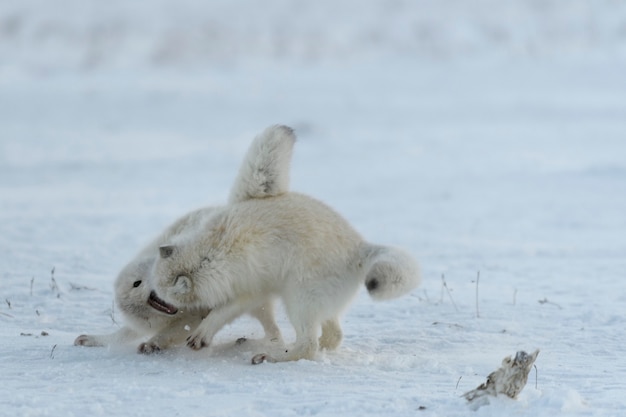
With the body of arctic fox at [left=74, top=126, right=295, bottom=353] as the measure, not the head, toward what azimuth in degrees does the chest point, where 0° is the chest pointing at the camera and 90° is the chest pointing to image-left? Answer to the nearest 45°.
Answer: approximately 90°

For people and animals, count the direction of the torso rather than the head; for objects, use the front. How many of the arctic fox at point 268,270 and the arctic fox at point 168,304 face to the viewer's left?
2

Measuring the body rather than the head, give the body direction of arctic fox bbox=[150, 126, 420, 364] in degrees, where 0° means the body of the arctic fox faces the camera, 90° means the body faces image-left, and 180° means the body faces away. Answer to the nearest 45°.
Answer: approximately 90°

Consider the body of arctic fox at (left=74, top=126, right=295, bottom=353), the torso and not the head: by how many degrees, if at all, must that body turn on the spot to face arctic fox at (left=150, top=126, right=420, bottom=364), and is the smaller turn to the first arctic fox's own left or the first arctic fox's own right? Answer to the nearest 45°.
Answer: approximately 135° to the first arctic fox's own left

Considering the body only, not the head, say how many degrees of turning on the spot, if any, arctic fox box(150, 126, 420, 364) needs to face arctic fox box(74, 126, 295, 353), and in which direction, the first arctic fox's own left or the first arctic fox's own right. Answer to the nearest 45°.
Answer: approximately 45° to the first arctic fox's own right
